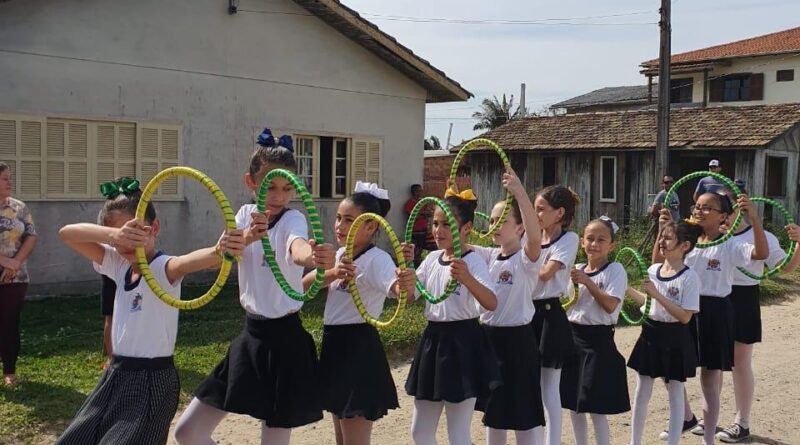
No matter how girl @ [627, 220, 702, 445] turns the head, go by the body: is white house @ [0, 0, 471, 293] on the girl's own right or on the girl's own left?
on the girl's own right

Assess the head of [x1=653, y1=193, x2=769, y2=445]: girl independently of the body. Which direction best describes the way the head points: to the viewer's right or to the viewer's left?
to the viewer's left

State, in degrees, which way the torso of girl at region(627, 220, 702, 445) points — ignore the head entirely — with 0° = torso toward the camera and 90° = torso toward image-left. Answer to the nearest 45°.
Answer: approximately 45°

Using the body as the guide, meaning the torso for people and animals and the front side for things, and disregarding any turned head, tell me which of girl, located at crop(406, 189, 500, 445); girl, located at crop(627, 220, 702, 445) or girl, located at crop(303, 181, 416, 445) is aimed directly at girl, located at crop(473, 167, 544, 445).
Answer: girl, located at crop(627, 220, 702, 445)

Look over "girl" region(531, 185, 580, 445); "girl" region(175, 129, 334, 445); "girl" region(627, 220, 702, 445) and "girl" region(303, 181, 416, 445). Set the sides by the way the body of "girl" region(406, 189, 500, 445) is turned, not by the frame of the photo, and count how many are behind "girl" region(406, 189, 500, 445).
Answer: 2

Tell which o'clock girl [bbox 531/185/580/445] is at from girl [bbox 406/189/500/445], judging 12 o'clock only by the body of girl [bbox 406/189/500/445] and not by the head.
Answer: girl [bbox 531/185/580/445] is roughly at 6 o'clock from girl [bbox 406/189/500/445].

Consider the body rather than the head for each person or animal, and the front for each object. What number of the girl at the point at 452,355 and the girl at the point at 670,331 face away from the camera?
0

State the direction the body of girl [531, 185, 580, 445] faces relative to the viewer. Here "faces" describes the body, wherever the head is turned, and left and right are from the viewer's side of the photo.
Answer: facing to the left of the viewer

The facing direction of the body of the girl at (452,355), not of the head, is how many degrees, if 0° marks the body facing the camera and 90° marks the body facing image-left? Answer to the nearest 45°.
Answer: approximately 45°

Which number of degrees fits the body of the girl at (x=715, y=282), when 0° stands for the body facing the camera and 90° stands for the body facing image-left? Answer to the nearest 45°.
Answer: approximately 45°

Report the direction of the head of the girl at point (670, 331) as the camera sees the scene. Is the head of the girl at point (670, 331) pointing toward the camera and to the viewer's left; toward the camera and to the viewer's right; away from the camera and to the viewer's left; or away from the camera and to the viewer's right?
toward the camera and to the viewer's left

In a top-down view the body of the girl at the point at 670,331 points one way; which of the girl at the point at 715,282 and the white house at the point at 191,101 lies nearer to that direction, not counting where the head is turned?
the white house

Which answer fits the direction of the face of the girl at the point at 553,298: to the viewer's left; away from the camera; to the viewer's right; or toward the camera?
to the viewer's left
